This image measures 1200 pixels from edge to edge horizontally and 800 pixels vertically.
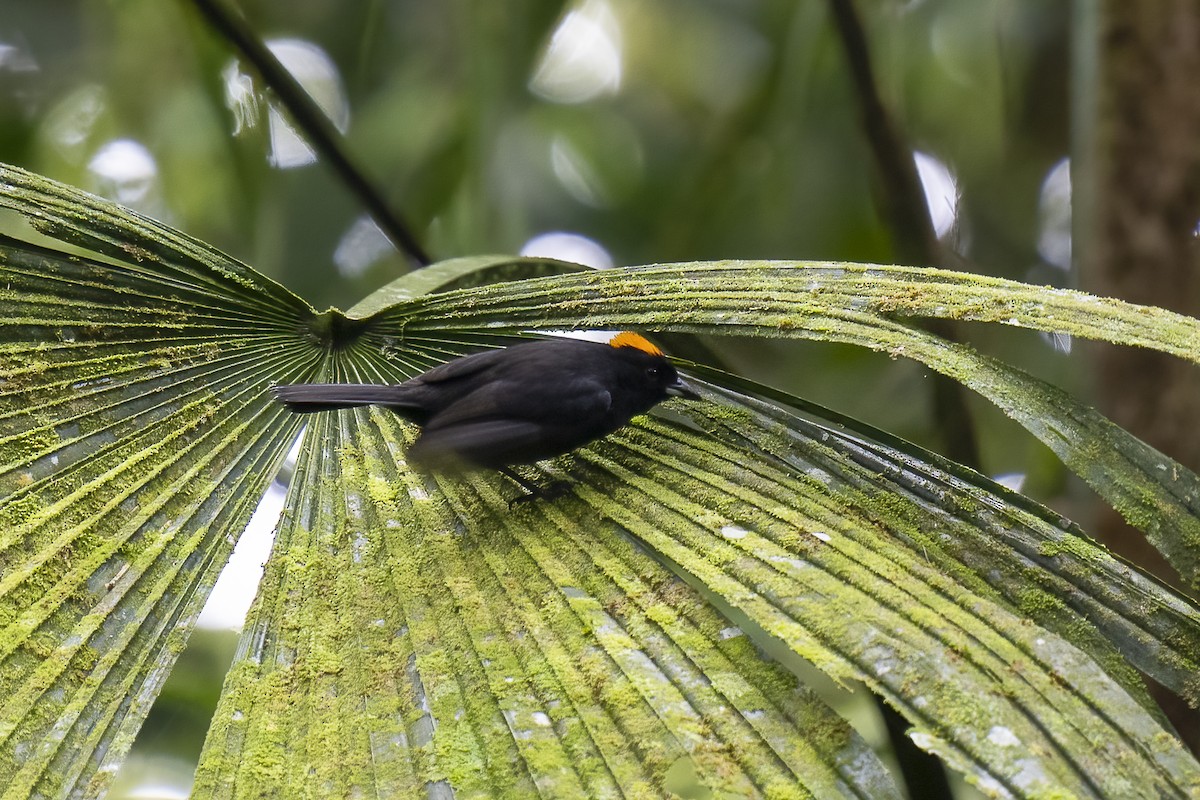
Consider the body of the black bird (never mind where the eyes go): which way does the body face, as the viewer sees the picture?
to the viewer's right
